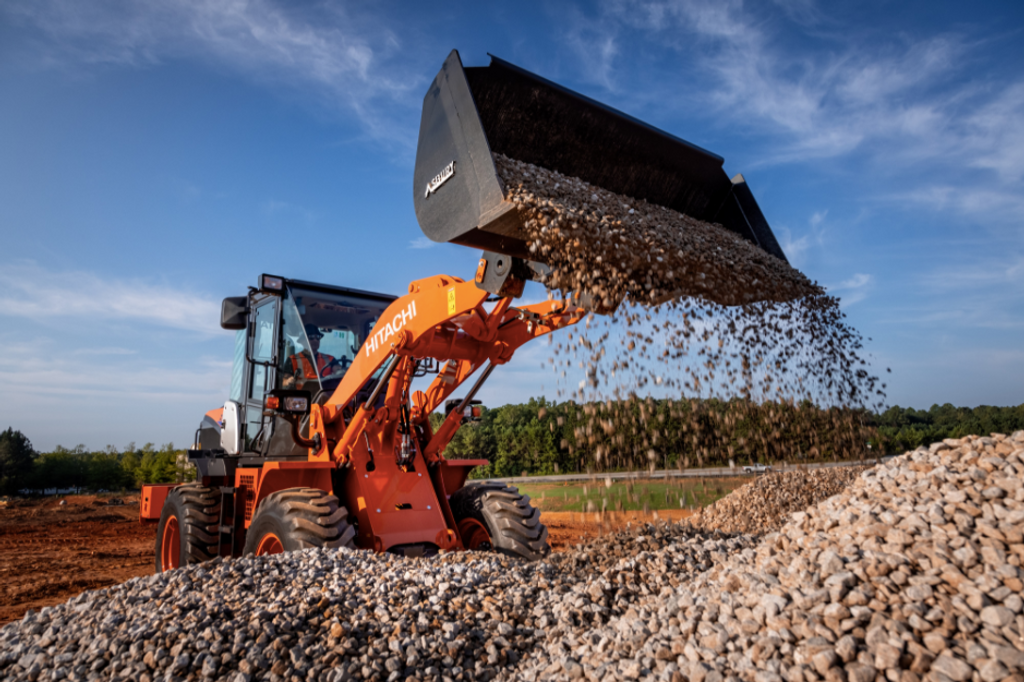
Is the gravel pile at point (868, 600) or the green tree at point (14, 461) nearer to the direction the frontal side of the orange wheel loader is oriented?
the gravel pile

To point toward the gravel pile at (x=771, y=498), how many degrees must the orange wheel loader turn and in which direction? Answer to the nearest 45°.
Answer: approximately 90° to its left

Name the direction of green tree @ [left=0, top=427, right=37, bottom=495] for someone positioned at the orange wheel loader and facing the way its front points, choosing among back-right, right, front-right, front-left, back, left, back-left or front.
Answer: back

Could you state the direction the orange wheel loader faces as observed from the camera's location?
facing the viewer and to the right of the viewer

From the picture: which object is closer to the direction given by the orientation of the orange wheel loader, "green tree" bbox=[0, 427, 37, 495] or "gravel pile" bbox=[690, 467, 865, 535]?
the gravel pile

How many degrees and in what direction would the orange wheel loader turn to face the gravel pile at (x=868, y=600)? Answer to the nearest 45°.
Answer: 0° — it already faces it

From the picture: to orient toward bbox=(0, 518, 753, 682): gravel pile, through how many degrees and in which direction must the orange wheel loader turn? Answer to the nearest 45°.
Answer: approximately 45° to its right

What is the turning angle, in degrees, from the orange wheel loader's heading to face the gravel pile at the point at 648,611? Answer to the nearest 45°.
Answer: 0° — it already faces it
